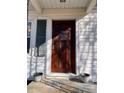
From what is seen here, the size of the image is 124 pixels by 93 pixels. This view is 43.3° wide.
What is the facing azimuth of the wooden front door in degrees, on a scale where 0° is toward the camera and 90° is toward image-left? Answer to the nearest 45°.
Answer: approximately 0°
